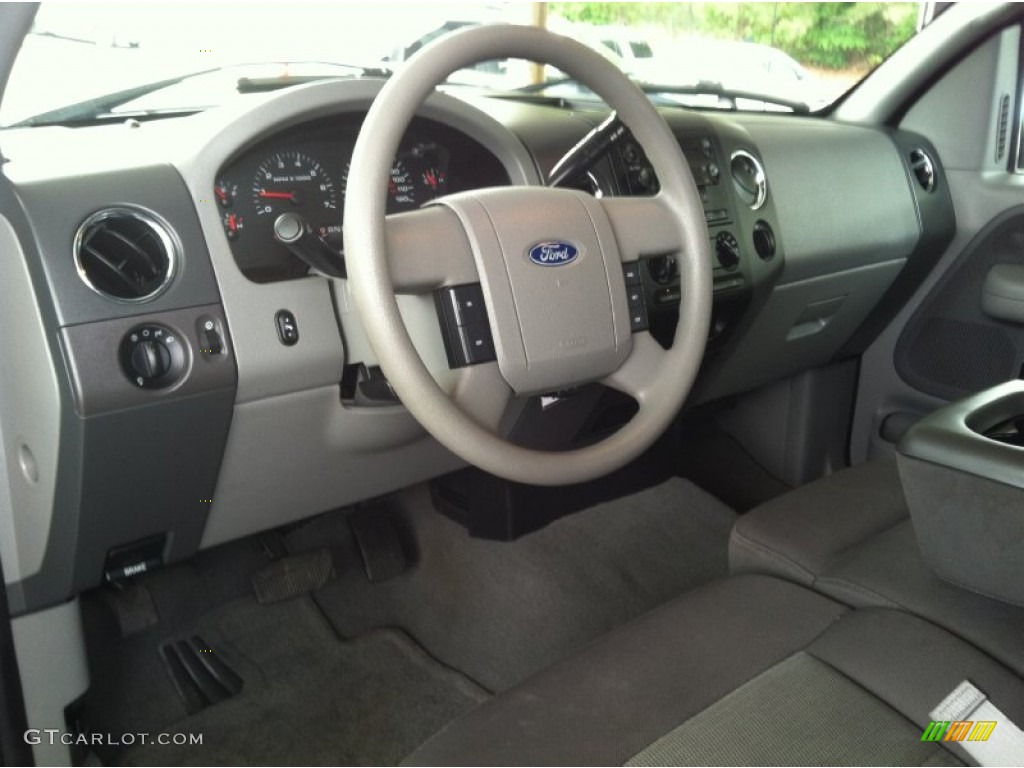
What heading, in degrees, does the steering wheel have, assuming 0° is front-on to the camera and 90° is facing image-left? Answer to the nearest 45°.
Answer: approximately 315°

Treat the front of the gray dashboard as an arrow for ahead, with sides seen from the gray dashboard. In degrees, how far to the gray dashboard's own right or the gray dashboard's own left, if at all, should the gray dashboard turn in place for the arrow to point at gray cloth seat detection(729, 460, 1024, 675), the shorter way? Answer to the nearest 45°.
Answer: approximately 45° to the gray dashboard's own left

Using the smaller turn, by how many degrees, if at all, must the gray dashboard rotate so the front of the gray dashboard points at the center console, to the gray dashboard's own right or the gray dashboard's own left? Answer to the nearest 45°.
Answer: approximately 45° to the gray dashboard's own left

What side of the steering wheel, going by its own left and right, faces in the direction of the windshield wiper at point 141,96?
back

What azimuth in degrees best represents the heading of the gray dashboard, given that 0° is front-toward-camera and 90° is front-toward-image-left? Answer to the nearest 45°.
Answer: approximately 315°
